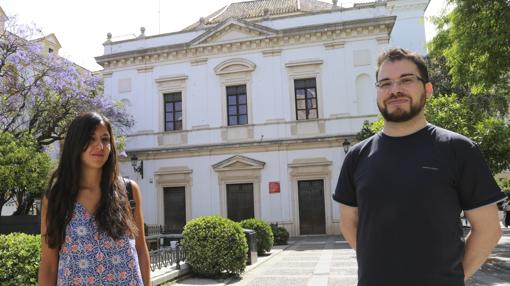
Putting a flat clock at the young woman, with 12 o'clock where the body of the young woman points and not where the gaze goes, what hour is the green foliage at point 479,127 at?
The green foliage is roughly at 8 o'clock from the young woman.

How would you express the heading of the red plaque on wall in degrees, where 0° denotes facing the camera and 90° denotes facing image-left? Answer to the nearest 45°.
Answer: approximately 0°

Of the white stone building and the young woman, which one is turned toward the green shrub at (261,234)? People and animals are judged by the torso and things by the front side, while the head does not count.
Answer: the white stone building

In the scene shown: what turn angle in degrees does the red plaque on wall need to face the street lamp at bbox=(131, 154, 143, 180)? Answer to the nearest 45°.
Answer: approximately 90° to its right

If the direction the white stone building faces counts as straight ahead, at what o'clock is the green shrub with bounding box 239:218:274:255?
The green shrub is roughly at 12 o'clock from the white stone building.

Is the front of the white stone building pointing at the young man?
yes
